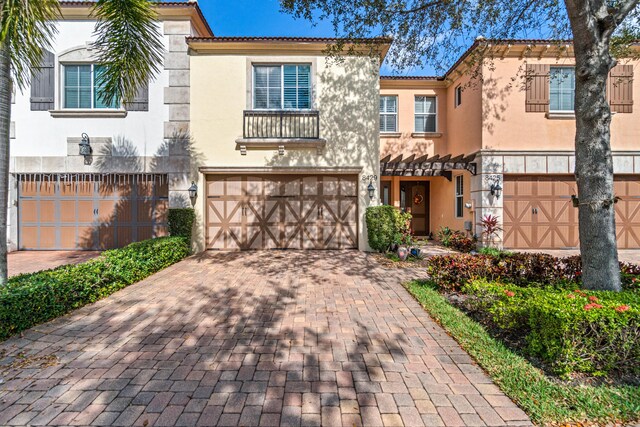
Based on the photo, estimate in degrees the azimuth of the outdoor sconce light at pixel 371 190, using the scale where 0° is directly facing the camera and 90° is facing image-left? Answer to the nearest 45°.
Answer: approximately 0°

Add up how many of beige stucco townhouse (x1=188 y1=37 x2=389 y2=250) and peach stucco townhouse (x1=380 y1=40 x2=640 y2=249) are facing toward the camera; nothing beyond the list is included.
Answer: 2

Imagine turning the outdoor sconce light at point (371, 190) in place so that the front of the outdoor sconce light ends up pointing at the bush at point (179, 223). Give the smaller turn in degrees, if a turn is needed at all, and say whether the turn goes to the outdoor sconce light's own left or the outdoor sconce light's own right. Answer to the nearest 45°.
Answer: approximately 90° to the outdoor sconce light's own right

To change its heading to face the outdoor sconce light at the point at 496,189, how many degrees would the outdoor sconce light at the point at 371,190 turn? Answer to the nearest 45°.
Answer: approximately 90° to its left

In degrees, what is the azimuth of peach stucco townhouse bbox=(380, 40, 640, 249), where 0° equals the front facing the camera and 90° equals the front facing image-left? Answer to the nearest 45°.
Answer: approximately 0°

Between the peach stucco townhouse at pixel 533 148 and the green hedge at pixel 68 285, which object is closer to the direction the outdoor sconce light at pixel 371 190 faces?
the green hedge

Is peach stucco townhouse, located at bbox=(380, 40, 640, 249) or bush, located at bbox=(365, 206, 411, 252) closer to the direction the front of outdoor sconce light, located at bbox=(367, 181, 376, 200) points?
the bush

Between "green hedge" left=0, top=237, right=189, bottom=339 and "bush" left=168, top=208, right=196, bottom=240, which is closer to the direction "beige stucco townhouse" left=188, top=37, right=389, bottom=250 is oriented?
the green hedge

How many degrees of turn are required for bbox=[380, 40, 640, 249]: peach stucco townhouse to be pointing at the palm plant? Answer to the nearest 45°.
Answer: approximately 45° to its right
